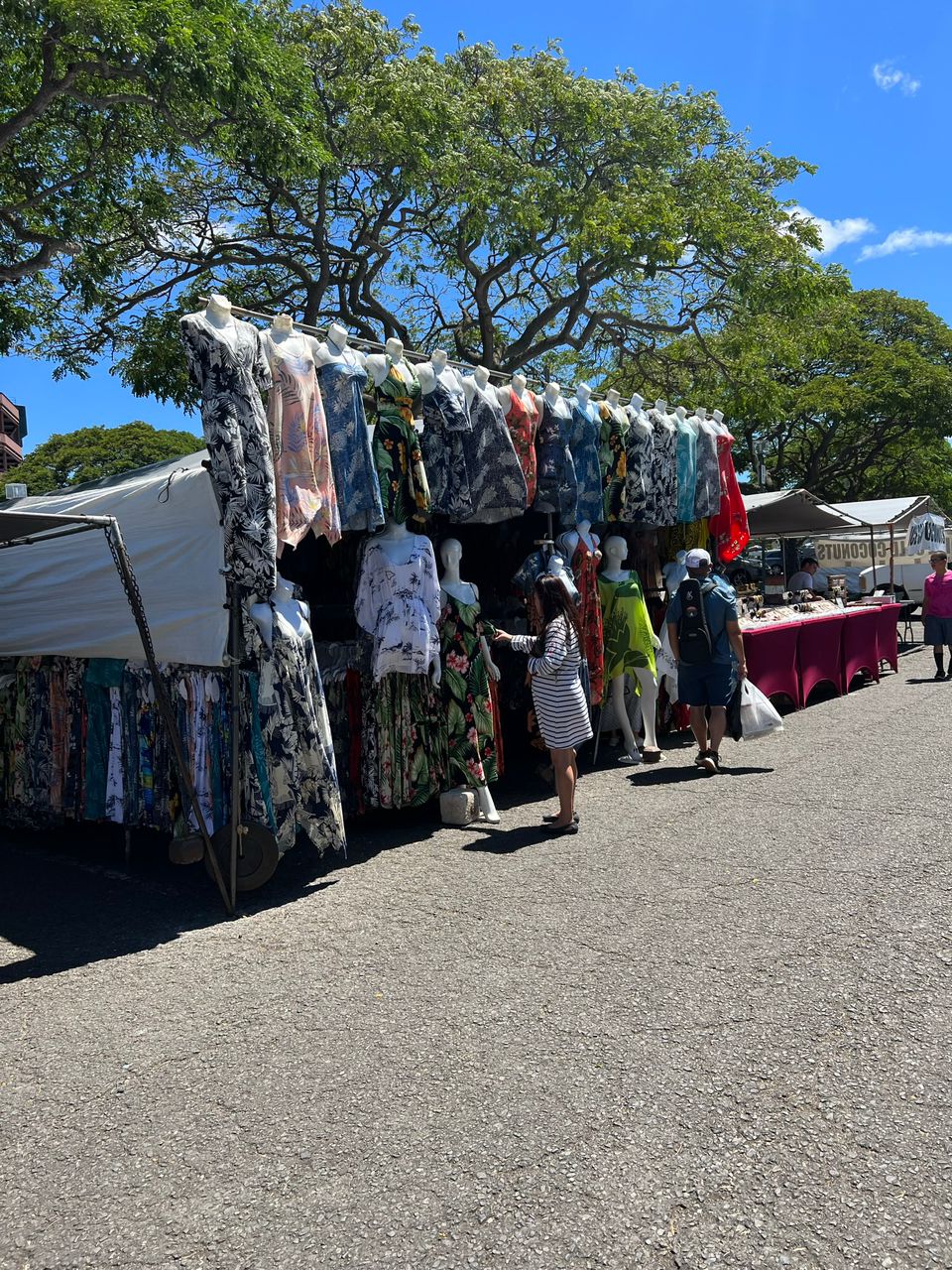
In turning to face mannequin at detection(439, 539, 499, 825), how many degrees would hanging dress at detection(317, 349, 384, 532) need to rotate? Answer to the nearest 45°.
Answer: approximately 90° to its left

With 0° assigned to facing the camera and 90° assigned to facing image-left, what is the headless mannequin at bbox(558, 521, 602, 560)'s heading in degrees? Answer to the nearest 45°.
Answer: approximately 315°

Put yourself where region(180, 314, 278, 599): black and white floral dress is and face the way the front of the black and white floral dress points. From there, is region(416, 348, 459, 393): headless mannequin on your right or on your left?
on your left

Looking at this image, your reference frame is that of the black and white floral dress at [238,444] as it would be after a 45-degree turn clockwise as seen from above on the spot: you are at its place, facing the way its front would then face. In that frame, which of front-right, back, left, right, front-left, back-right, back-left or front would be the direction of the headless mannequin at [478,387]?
back-left

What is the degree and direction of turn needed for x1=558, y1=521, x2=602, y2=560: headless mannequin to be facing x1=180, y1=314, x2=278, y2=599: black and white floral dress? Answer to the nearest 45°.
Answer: approximately 90° to its right

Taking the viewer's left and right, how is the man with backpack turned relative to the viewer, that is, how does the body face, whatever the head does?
facing away from the viewer

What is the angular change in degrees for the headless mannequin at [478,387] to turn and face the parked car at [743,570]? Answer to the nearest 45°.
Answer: approximately 135° to its left

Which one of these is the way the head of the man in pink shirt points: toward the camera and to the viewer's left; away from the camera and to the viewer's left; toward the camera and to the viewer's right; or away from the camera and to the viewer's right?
toward the camera and to the viewer's left

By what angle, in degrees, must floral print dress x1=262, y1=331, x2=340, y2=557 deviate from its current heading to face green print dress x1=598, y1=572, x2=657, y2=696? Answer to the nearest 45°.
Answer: approximately 90° to its left

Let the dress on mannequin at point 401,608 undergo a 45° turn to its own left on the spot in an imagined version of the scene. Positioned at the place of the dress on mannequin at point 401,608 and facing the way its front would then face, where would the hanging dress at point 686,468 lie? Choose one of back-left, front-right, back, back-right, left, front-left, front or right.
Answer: front-left

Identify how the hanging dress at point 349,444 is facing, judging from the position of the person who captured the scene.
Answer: facing the viewer and to the right of the viewer

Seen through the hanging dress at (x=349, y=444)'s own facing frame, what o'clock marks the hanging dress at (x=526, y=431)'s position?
the hanging dress at (x=526, y=431) is roughly at 9 o'clock from the hanging dress at (x=349, y=444).

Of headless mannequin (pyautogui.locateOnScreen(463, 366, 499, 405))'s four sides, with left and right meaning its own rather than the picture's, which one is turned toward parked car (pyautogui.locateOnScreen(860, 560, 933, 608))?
left

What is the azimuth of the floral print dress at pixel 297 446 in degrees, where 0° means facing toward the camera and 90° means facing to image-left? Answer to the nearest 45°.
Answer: approximately 315°
